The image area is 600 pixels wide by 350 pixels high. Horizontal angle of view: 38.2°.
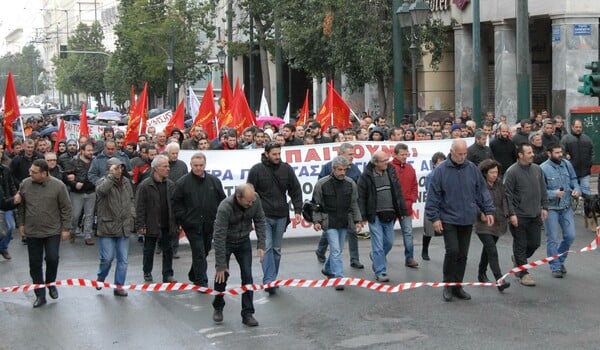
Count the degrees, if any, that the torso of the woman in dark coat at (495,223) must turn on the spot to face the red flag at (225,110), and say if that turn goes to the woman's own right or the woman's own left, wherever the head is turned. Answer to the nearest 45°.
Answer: approximately 180°

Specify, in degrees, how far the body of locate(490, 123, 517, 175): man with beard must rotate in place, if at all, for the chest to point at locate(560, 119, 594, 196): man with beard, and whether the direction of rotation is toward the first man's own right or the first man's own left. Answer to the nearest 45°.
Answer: approximately 90° to the first man's own left

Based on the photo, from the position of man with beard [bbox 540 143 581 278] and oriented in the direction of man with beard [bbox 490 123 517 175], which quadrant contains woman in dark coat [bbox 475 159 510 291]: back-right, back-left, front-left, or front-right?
back-left

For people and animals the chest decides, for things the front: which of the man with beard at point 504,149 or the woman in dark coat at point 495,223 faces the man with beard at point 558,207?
the man with beard at point 504,149

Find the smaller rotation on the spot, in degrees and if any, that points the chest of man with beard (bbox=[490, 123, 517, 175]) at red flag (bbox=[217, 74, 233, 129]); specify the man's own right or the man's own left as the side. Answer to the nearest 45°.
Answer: approximately 135° to the man's own right

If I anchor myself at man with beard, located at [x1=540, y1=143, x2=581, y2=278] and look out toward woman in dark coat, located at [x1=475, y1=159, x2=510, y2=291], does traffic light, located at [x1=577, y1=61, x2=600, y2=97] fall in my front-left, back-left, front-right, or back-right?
back-right

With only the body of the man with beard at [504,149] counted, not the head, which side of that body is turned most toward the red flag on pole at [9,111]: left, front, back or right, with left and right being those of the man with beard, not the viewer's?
right

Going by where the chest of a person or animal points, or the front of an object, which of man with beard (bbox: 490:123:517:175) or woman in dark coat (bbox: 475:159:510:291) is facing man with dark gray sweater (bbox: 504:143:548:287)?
man with beard (bbox: 490:123:517:175)

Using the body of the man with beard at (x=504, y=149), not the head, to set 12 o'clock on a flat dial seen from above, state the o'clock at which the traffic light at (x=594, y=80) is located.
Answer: The traffic light is roughly at 8 o'clock from the man with beard.
